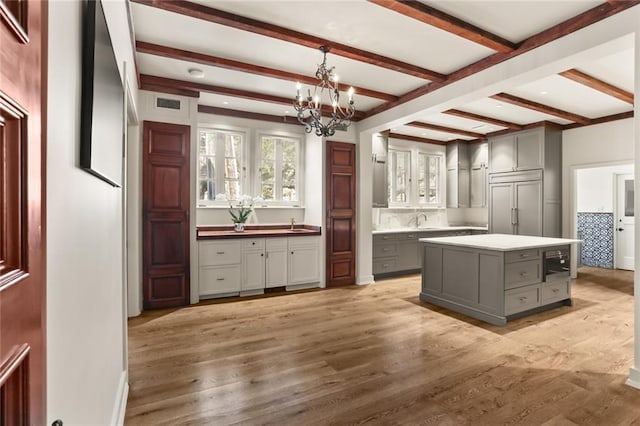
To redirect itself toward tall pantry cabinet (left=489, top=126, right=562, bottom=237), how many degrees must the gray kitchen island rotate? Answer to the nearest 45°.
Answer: approximately 135° to its left

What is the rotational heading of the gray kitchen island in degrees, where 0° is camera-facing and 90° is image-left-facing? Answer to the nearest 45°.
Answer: approximately 315°

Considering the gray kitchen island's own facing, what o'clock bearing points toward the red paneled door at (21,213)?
The red paneled door is roughly at 2 o'clock from the gray kitchen island.

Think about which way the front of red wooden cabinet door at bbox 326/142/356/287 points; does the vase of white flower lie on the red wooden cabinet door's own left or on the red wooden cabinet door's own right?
on the red wooden cabinet door's own right

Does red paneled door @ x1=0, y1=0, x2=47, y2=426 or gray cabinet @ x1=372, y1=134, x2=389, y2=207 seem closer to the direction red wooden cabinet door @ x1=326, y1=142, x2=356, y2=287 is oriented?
the red paneled door

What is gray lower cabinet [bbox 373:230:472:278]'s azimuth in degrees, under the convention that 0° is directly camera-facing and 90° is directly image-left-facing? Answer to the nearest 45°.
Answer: approximately 315°

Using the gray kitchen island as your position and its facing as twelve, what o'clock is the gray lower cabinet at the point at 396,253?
The gray lower cabinet is roughly at 6 o'clock from the gray kitchen island.

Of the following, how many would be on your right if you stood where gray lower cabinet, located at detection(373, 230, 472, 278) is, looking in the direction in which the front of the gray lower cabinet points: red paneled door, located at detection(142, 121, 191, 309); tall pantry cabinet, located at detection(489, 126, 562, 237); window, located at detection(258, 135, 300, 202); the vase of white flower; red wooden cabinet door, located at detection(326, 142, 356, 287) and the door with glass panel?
4

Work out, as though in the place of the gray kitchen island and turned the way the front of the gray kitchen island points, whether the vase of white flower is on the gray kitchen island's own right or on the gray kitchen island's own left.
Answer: on the gray kitchen island's own right
